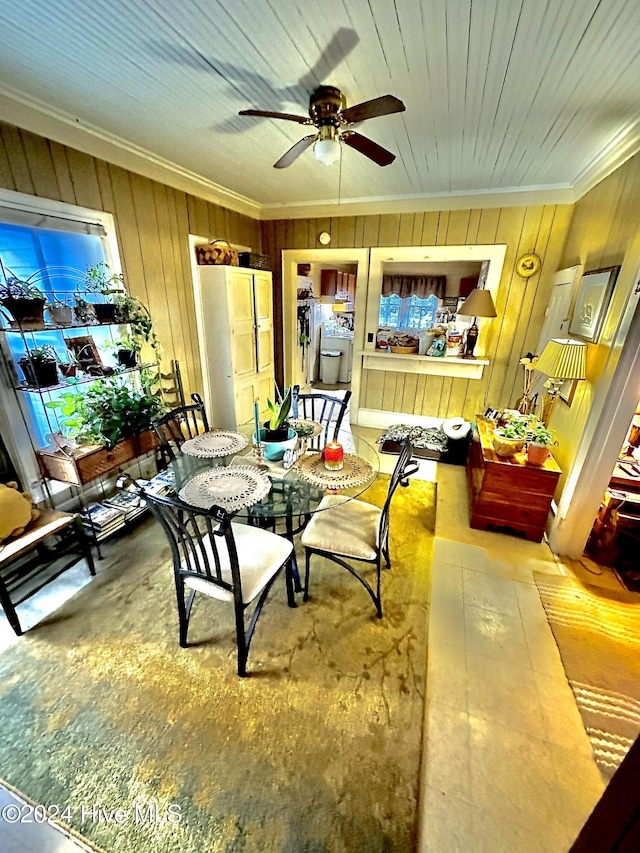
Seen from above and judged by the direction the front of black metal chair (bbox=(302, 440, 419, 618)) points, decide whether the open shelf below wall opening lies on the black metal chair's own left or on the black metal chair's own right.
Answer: on the black metal chair's own right

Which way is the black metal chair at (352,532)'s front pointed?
to the viewer's left

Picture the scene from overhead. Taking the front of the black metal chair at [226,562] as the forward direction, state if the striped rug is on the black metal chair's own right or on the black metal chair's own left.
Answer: on the black metal chair's own right

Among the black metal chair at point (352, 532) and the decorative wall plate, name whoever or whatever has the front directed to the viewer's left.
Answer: the black metal chair

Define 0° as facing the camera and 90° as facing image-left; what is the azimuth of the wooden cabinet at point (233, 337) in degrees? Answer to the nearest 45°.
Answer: approximately 315°

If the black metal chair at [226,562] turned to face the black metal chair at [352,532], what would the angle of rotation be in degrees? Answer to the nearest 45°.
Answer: approximately 45° to its right

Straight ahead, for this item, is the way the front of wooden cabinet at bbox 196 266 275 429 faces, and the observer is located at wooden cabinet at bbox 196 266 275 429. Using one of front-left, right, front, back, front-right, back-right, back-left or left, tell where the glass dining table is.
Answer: front-right

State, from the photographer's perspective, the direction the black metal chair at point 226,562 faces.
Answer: facing away from the viewer and to the right of the viewer

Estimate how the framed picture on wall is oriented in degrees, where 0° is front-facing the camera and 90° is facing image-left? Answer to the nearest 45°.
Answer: approximately 45°

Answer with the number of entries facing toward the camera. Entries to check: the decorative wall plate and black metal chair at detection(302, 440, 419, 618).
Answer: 1

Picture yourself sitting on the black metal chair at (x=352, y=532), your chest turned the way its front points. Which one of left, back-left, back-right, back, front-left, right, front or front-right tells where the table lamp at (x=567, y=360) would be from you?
back-right

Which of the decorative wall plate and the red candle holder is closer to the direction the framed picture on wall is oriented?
the red candle holder

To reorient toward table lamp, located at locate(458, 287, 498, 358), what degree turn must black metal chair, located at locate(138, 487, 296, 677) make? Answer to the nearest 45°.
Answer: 0° — it already faces it
